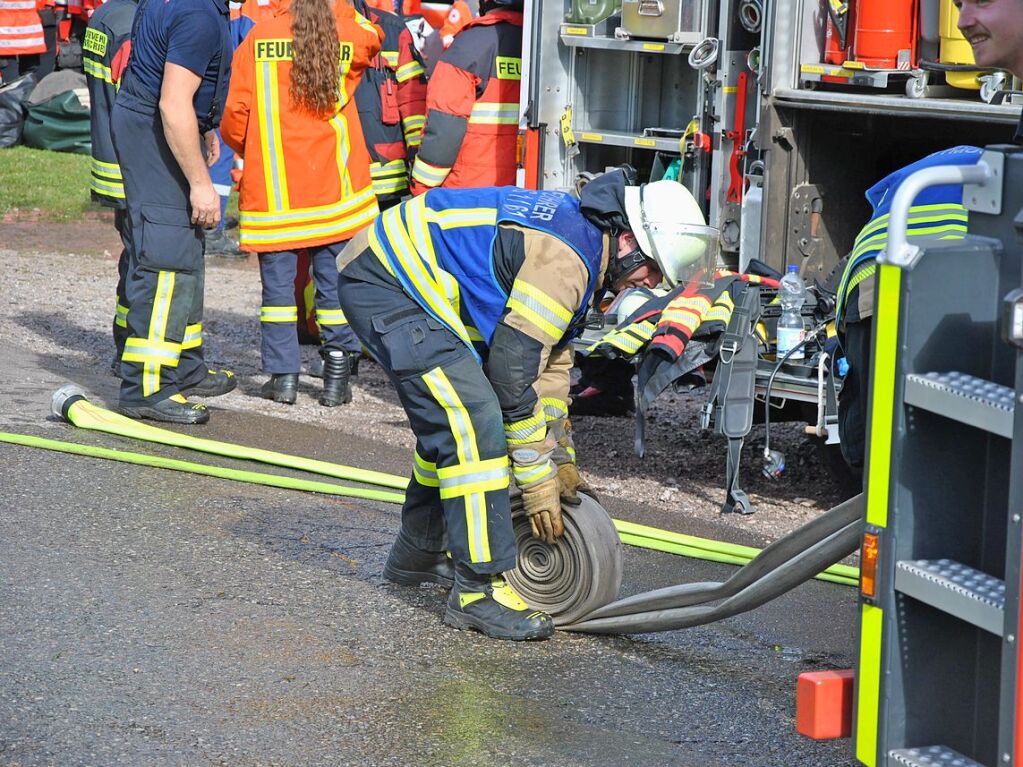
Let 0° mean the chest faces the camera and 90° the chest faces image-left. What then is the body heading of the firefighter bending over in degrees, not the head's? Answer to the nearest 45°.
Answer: approximately 270°

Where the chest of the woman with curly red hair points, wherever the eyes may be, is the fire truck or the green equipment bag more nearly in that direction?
the green equipment bag

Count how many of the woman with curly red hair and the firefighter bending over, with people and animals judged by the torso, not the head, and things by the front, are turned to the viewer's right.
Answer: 1

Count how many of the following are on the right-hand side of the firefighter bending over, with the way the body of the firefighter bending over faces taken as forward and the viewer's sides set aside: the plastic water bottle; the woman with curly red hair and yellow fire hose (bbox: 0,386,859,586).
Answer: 0

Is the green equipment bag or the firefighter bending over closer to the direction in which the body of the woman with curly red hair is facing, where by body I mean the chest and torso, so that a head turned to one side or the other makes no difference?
the green equipment bag

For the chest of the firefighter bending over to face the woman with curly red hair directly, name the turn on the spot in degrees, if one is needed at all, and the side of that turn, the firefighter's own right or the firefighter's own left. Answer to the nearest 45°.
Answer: approximately 90° to the firefighter's own left

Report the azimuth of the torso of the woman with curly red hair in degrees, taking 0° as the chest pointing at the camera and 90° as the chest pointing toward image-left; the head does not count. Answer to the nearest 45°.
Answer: approximately 180°

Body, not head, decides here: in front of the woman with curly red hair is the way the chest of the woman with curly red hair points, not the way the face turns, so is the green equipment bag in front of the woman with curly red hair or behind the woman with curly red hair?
in front

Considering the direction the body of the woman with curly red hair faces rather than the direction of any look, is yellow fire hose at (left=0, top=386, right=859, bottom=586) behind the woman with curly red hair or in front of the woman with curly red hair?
behind

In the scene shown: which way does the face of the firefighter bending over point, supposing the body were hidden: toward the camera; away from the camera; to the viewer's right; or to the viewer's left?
to the viewer's right

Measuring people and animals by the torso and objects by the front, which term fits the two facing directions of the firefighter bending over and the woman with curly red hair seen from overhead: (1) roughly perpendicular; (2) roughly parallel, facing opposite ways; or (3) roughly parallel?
roughly perpendicular

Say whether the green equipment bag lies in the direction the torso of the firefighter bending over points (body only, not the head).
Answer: no

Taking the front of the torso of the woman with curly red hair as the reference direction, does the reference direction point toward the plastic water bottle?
no

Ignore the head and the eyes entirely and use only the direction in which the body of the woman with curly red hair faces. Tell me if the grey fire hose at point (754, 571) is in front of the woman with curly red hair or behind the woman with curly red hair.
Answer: behind
